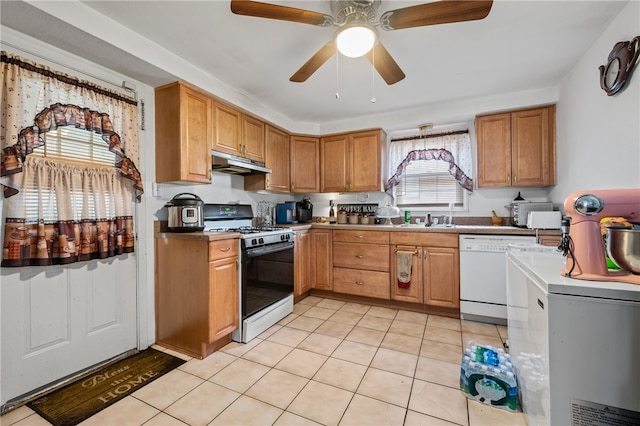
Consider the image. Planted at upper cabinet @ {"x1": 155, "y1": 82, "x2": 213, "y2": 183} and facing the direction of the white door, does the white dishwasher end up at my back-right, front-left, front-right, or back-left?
back-left

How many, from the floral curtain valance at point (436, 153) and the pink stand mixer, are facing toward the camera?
1

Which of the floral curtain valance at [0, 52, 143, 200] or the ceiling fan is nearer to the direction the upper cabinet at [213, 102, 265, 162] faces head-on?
the ceiling fan

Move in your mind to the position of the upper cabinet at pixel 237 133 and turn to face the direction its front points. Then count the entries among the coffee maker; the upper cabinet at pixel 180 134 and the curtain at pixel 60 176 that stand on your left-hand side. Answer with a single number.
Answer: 1

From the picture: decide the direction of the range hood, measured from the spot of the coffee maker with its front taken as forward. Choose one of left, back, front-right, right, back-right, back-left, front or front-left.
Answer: right

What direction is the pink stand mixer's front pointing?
to the viewer's right

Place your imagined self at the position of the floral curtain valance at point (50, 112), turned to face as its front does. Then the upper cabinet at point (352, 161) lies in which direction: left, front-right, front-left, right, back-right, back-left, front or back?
front-left

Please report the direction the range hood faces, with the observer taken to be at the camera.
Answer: facing the viewer and to the right of the viewer

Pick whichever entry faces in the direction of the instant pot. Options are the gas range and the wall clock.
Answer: the wall clock

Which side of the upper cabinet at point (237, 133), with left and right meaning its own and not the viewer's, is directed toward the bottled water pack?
front

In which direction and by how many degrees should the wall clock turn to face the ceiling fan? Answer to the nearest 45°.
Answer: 0° — it already faces it

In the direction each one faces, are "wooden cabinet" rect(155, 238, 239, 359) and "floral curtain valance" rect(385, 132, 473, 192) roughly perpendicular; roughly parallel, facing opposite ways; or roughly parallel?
roughly perpendicular

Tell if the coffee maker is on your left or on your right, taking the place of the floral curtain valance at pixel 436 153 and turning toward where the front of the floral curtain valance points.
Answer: on your right

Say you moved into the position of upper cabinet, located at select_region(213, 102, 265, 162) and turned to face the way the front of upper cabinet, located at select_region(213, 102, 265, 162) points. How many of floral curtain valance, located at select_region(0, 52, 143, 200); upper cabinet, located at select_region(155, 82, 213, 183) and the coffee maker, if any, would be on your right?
2

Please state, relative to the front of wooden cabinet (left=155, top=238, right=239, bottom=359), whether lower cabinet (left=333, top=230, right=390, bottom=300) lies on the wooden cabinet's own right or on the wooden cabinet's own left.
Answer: on the wooden cabinet's own left

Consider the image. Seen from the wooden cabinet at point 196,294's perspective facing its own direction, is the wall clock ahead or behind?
ahead

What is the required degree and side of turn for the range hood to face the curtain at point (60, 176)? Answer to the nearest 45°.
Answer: approximately 90° to its right

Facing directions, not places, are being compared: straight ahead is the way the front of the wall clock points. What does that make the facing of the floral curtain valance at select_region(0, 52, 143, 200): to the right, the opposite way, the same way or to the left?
the opposite way
